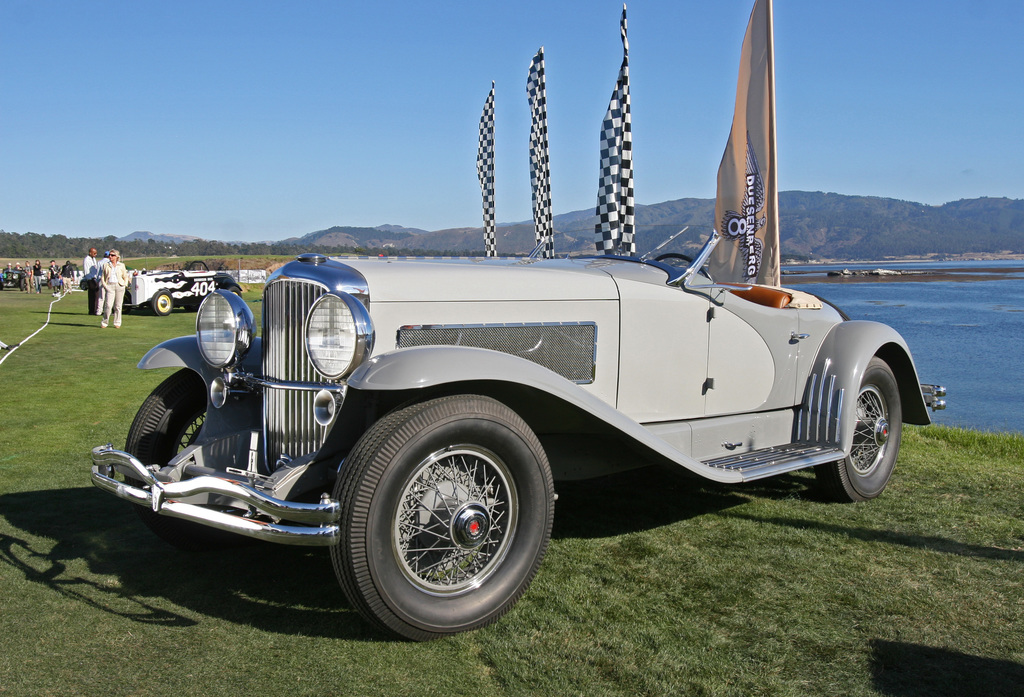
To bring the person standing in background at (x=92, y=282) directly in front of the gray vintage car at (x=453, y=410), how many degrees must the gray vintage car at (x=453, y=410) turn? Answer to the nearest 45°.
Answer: approximately 90° to its right

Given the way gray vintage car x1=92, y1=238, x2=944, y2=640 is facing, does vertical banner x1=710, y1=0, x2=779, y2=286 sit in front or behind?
behind

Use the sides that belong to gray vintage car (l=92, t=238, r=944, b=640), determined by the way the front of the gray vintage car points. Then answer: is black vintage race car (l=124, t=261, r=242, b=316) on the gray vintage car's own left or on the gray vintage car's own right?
on the gray vintage car's own right

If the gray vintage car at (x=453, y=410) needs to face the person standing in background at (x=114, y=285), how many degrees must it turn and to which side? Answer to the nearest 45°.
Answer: approximately 90° to its right

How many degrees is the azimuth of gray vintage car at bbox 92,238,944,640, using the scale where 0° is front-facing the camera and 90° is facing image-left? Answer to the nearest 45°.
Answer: approximately 45°

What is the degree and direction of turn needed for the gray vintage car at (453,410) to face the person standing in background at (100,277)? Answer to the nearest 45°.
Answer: approximately 90° to its right

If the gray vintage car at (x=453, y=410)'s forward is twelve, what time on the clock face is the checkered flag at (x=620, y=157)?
The checkered flag is roughly at 5 o'clock from the gray vintage car.

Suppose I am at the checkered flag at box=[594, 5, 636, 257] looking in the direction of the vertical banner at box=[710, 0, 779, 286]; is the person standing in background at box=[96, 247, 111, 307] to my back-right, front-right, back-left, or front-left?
back-right

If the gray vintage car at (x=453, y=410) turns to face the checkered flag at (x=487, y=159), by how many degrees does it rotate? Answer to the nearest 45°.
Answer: approximately 135° to its right

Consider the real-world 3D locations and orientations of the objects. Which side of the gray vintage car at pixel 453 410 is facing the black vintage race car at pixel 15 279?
right
